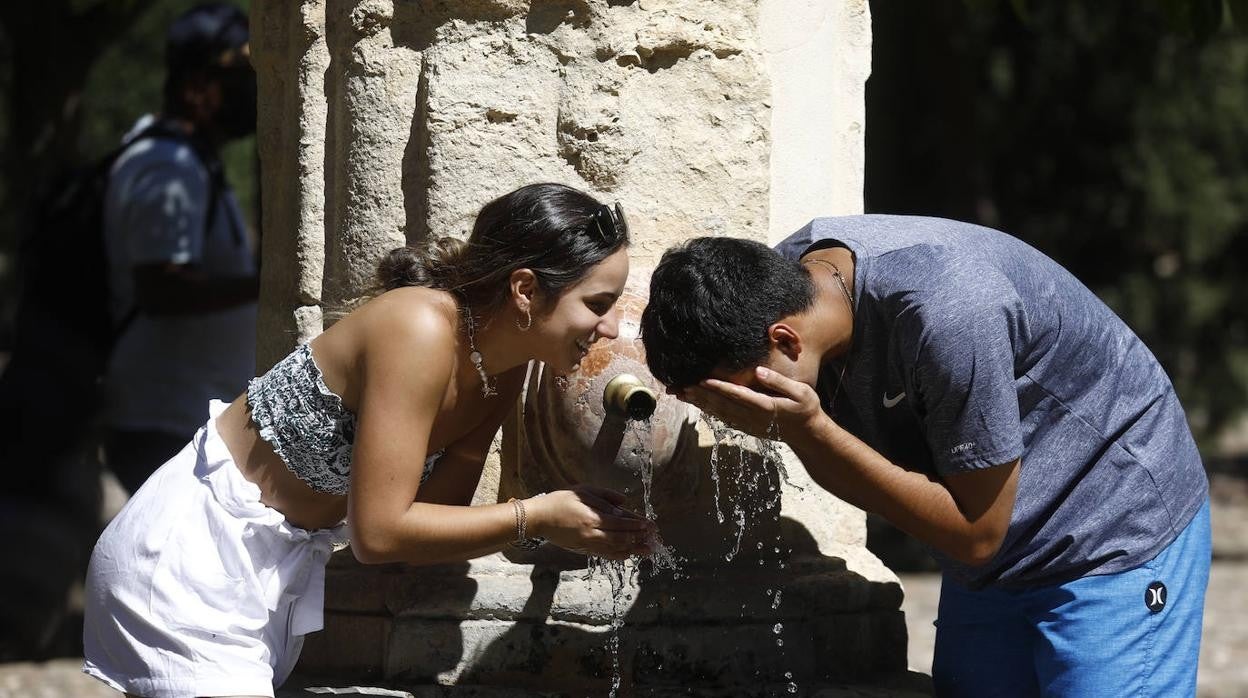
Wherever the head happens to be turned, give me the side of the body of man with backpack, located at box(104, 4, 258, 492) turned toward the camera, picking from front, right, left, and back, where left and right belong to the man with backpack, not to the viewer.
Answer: right

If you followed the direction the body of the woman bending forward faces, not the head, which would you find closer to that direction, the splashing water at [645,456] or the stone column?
the splashing water

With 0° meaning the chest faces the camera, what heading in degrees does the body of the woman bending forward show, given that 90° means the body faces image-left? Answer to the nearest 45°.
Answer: approximately 270°

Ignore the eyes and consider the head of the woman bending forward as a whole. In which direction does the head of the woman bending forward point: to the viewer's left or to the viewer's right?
to the viewer's right

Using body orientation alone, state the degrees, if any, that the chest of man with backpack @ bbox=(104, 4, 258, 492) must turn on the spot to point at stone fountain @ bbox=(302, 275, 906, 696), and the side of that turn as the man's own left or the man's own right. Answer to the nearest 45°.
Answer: approximately 45° to the man's own right

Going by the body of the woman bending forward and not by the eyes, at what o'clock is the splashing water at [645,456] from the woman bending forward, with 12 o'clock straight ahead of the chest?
The splashing water is roughly at 11 o'clock from the woman bending forward.

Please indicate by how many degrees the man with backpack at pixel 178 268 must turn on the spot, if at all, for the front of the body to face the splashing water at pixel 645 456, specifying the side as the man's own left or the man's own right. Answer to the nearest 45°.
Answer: approximately 45° to the man's own right

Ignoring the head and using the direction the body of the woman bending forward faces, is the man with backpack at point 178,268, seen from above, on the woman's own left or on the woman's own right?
on the woman's own left

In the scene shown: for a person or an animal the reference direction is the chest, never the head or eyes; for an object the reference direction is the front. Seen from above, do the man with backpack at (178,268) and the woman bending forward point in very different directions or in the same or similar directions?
same or similar directions

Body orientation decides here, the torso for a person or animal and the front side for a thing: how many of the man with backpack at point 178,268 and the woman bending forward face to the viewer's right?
2
